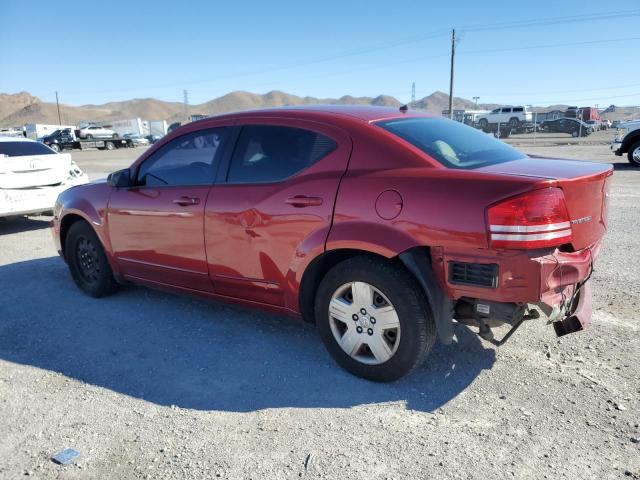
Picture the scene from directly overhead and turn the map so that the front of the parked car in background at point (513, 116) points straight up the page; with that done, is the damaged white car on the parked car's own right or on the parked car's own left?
on the parked car's own left

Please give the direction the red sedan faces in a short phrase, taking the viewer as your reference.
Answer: facing away from the viewer and to the left of the viewer

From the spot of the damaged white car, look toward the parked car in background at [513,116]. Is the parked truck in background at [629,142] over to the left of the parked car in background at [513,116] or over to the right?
right

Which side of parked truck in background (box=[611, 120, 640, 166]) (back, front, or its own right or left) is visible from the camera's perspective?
left

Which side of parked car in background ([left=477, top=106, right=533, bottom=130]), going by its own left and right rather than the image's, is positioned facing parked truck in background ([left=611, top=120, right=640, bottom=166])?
left

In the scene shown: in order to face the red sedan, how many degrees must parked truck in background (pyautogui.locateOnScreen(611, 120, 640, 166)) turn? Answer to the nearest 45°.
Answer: approximately 90° to its left

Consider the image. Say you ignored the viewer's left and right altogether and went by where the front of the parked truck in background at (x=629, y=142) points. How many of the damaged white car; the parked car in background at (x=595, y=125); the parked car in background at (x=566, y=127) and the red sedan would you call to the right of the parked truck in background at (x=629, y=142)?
2

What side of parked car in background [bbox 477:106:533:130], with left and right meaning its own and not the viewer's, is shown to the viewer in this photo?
left
